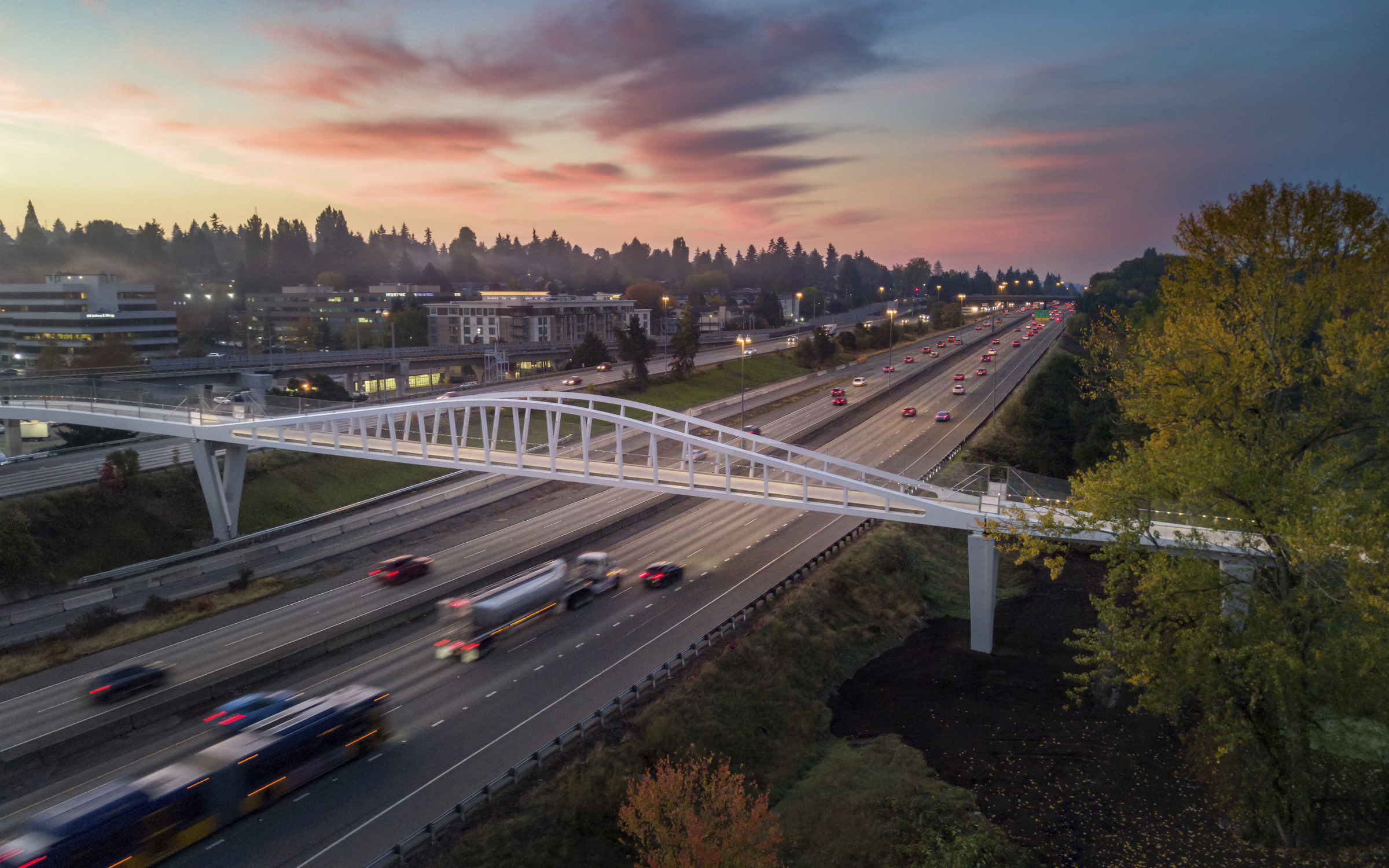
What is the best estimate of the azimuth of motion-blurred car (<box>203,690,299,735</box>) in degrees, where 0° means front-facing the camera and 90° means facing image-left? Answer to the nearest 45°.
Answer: approximately 225°

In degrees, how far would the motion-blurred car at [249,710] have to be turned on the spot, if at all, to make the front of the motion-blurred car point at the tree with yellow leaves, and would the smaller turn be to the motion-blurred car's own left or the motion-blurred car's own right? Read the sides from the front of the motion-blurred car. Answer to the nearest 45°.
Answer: approximately 90° to the motion-blurred car's own right

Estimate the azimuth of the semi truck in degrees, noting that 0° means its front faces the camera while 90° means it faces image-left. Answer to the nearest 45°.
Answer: approximately 225°

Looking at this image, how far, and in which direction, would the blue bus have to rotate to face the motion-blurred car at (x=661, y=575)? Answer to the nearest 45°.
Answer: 0° — it already faces it

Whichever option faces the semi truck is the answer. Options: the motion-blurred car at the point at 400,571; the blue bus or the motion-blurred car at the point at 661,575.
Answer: the blue bus

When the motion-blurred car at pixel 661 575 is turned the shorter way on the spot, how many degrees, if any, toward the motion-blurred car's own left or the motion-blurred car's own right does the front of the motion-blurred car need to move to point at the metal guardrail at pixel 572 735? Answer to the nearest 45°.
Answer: approximately 135° to the motion-blurred car's own right

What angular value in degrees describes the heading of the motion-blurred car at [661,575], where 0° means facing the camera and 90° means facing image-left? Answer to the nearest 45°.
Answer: approximately 225°

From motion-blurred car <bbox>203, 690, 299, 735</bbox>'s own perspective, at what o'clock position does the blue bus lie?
The blue bus is roughly at 5 o'clock from the motion-blurred car.

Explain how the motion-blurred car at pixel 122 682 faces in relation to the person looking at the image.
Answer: facing away from the viewer and to the right of the viewer

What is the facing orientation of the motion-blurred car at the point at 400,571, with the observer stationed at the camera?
facing away from the viewer and to the right of the viewer

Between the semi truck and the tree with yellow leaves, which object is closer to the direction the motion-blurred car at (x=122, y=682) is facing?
the semi truck
